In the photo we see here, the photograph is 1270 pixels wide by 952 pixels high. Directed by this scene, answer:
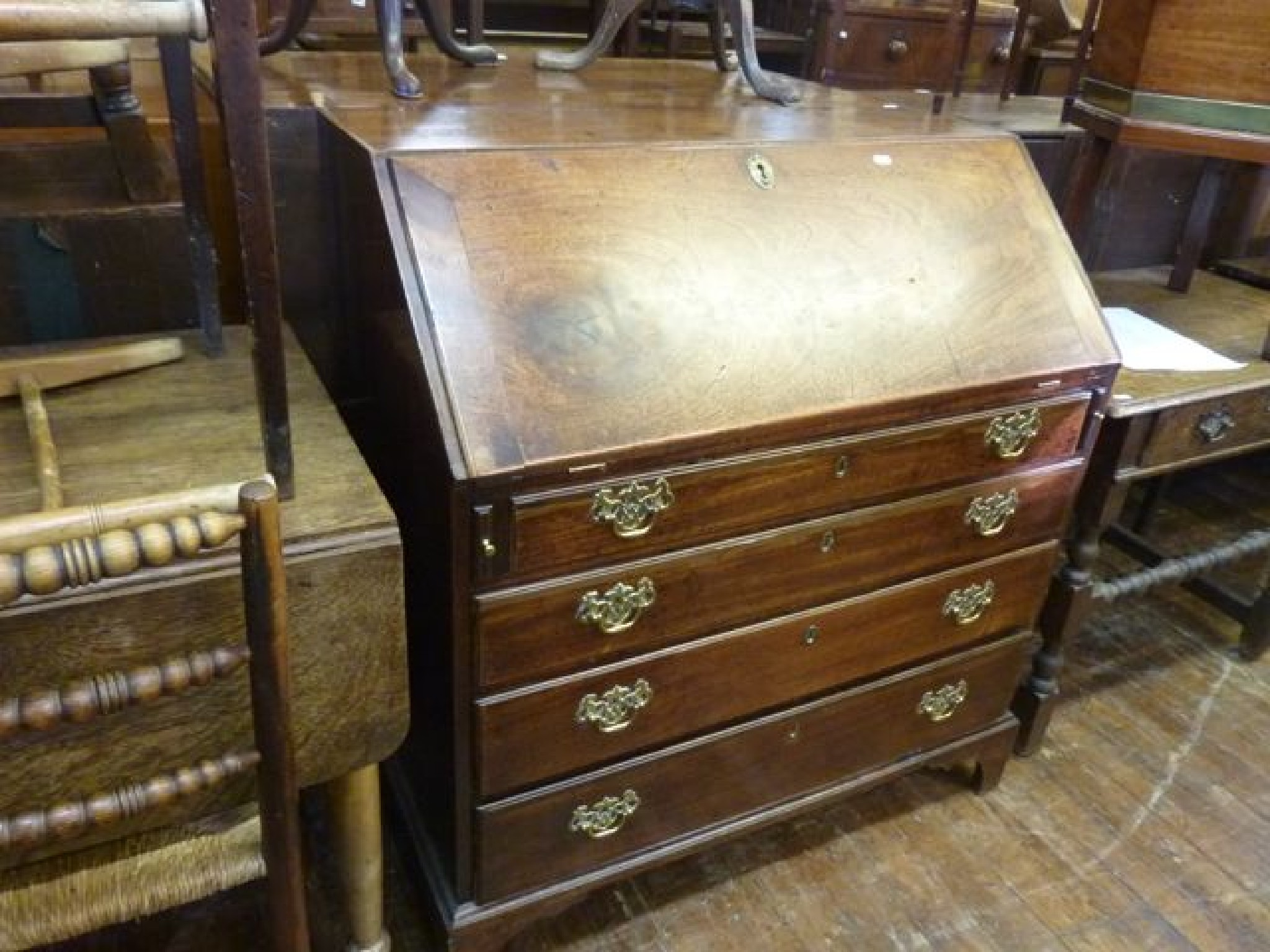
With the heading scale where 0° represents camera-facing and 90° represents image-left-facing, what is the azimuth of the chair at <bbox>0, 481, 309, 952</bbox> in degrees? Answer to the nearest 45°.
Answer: approximately 135°

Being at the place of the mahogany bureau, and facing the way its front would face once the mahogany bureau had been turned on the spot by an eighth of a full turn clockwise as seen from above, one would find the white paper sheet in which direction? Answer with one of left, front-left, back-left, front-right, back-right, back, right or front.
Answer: back-left

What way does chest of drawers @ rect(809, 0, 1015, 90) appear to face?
toward the camera

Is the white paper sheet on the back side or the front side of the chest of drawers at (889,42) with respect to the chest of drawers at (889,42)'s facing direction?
on the front side

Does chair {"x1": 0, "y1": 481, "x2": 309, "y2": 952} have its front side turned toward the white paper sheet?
no

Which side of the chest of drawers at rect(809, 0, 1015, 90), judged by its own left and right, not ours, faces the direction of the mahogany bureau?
front

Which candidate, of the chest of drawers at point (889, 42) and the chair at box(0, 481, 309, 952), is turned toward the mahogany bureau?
the chest of drawers

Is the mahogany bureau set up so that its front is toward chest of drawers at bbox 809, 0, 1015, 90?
no

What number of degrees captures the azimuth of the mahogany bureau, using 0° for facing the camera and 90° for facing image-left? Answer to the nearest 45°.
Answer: approximately 315°

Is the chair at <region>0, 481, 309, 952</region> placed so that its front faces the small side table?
no

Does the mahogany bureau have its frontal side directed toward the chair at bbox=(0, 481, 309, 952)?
no
